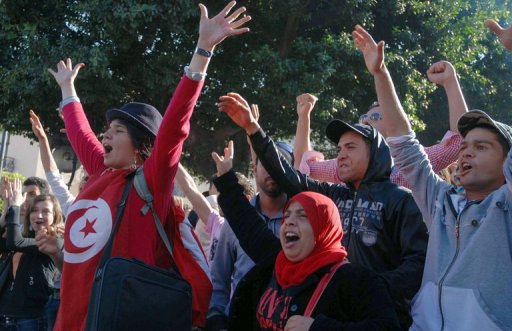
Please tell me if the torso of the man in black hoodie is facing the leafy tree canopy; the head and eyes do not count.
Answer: no

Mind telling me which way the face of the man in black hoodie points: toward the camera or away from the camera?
toward the camera

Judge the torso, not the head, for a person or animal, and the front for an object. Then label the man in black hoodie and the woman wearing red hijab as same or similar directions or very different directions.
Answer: same or similar directions

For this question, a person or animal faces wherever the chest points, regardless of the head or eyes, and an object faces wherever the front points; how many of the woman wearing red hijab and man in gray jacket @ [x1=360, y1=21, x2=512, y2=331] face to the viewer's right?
0

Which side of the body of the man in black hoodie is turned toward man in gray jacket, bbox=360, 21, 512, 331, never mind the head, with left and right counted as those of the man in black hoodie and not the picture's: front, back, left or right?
left

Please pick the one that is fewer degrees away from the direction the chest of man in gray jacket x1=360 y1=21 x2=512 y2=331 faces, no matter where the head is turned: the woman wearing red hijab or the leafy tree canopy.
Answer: the woman wearing red hijab

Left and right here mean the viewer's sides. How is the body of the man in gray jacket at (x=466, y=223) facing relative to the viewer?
facing the viewer and to the left of the viewer

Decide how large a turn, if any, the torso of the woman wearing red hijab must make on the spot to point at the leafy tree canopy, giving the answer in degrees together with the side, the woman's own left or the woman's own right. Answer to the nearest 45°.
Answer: approximately 135° to the woman's own right

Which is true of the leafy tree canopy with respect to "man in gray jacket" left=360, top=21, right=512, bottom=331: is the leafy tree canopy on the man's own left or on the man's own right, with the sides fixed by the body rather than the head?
on the man's own right

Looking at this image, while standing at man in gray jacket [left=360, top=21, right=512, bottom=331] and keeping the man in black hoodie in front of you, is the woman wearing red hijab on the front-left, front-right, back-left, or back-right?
front-left

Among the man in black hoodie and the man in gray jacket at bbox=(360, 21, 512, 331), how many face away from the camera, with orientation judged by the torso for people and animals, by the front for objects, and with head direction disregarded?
0

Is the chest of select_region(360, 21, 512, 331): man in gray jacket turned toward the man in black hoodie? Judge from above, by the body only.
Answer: no

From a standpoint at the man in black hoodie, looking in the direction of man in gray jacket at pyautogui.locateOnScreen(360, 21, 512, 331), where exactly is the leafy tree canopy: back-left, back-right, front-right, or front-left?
back-left

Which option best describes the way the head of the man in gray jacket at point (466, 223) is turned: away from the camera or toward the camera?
toward the camera

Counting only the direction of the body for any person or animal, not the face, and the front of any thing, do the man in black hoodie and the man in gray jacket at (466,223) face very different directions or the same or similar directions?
same or similar directions

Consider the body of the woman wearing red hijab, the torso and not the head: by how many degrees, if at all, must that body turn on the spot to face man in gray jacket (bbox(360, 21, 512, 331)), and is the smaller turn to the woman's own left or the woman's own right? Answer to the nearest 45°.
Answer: approximately 135° to the woman's own left
